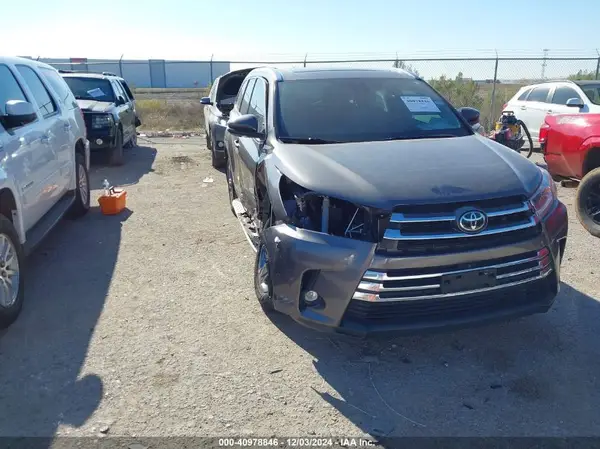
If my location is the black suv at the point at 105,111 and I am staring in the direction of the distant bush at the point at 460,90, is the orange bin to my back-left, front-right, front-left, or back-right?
back-right

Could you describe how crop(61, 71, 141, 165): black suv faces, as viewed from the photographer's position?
facing the viewer and to the left of the viewer

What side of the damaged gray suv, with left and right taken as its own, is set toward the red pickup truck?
left

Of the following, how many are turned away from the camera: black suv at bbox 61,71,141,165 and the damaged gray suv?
0

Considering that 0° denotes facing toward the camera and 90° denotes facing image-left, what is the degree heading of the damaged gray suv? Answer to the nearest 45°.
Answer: approximately 315°

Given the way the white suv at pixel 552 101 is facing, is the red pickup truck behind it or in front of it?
in front

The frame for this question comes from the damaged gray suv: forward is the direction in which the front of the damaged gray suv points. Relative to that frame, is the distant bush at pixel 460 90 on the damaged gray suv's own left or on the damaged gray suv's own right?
on the damaged gray suv's own left

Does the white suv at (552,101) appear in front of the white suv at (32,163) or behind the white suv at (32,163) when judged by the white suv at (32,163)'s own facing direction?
behind

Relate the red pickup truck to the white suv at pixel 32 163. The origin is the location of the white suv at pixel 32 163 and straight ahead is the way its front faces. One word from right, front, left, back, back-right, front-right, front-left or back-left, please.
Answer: back-left

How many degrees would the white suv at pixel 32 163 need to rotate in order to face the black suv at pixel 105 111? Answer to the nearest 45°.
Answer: approximately 135° to its right

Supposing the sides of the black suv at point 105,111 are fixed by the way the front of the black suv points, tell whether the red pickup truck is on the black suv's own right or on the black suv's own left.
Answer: on the black suv's own left

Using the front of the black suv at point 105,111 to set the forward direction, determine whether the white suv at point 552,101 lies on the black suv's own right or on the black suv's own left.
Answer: on the black suv's own left

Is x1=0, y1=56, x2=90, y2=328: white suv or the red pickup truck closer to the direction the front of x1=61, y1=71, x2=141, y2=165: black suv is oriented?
the white suv

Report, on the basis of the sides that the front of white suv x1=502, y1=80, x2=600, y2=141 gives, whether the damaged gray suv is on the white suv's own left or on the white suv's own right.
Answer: on the white suv's own right
